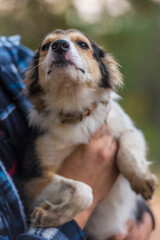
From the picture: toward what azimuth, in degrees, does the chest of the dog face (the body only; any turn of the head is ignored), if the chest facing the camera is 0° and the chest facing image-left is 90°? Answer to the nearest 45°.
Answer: approximately 0°
